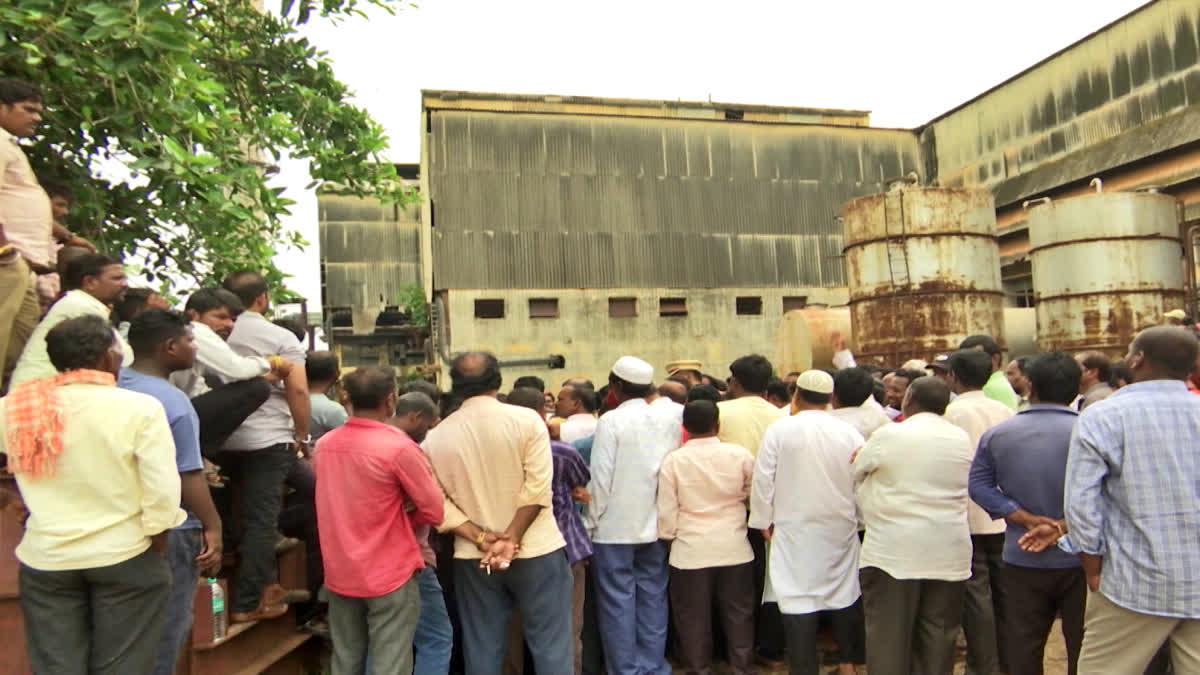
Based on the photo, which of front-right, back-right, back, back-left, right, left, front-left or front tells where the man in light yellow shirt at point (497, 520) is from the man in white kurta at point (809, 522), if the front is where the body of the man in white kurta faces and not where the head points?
back-left

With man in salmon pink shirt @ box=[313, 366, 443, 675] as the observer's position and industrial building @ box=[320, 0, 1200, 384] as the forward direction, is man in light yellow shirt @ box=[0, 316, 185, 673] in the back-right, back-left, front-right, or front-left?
back-left

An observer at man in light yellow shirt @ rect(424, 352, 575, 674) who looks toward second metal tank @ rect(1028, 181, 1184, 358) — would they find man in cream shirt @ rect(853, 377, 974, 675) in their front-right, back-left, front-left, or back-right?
front-right

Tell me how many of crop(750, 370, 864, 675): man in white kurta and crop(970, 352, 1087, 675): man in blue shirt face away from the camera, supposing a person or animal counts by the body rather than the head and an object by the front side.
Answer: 2

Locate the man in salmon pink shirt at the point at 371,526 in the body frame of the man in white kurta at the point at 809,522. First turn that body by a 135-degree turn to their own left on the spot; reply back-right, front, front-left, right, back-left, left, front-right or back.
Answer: front

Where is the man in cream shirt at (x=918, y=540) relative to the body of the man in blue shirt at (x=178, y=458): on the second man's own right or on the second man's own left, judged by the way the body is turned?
on the second man's own right

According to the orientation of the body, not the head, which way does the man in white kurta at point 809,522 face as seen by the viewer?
away from the camera

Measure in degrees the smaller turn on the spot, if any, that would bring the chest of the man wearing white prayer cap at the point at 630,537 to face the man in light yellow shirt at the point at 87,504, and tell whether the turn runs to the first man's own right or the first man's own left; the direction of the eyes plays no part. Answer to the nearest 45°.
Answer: approximately 135° to the first man's own left

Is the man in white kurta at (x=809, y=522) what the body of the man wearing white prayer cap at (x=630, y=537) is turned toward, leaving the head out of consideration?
no

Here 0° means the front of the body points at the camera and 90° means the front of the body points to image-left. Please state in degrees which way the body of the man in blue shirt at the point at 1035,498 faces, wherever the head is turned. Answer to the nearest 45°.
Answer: approximately 180°

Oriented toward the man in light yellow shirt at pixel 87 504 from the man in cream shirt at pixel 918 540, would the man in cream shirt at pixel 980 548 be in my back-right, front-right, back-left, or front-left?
back-right

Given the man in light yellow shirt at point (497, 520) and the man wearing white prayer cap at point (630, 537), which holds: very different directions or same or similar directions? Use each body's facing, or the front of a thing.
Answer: same or similar directions

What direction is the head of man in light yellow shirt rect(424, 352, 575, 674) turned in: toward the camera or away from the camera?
away from the camera

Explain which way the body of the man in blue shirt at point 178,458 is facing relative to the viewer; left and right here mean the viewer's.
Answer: facing away from the viewer and to the right of the viewer

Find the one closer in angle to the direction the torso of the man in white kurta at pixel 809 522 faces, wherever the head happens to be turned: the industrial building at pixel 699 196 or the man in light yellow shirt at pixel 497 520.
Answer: the industrial building

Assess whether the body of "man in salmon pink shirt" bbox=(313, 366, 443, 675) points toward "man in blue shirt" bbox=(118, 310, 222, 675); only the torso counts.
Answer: no

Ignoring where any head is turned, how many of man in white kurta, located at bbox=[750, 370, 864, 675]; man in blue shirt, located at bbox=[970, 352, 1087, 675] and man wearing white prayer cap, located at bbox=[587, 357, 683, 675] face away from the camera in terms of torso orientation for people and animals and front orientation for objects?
3

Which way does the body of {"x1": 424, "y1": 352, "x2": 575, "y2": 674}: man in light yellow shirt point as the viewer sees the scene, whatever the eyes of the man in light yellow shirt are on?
away from the camera
